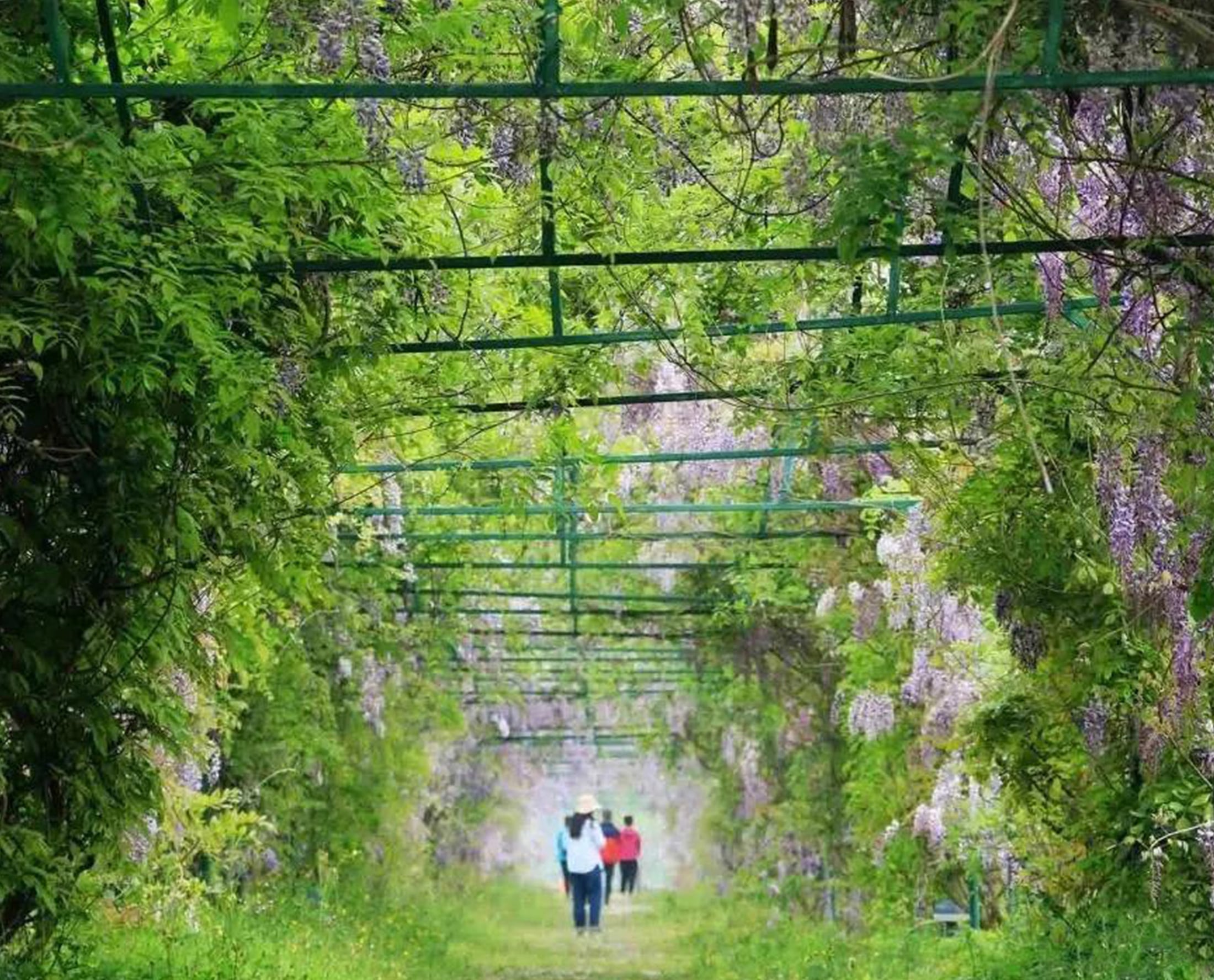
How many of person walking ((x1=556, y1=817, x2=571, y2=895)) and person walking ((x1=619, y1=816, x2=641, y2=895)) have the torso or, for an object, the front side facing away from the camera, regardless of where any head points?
2

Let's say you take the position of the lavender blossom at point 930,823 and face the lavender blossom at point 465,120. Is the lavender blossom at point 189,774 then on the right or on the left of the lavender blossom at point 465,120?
right

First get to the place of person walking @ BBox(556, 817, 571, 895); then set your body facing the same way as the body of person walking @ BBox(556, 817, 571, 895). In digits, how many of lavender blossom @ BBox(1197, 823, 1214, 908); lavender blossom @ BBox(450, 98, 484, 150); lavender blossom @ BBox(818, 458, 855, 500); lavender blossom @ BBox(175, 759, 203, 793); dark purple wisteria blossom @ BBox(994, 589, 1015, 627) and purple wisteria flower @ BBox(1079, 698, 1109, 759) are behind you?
6

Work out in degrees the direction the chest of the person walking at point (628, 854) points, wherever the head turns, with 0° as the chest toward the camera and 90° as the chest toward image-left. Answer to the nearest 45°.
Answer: approximately 180°

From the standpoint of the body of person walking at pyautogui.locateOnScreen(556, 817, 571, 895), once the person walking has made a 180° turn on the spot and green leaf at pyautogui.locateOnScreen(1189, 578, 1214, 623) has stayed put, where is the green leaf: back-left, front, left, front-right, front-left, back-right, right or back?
front

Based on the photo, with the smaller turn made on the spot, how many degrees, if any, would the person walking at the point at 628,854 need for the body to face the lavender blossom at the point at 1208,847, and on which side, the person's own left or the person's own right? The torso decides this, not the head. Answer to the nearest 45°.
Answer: approximately 180°

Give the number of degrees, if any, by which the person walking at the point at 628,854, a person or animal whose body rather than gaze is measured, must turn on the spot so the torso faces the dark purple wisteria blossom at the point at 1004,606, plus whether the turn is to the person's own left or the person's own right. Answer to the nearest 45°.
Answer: approximately 180°

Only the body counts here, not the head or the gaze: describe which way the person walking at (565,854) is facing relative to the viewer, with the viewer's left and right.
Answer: facing away from the viewer

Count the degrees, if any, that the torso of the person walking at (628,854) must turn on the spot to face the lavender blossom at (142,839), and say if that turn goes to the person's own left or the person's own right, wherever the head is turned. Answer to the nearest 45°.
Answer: approximately 180°

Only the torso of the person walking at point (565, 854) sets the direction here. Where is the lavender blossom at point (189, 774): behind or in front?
behind

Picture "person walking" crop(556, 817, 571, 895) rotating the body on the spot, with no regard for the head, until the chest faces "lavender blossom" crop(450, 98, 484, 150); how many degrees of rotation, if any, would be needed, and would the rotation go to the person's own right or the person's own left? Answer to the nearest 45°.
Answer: approximately 180°
